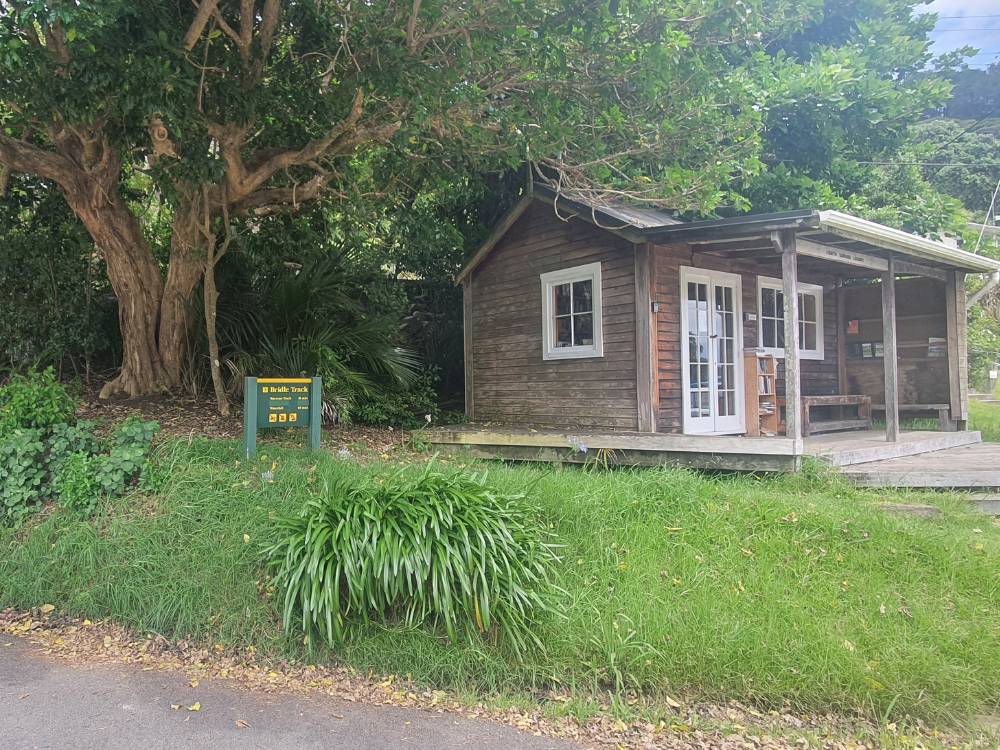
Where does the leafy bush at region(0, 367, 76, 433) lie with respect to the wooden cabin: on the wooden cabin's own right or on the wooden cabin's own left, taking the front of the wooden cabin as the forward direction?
on the wooden cabin's own right

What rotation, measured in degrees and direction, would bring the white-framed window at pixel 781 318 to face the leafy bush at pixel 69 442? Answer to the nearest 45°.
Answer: approximately 90° to its right

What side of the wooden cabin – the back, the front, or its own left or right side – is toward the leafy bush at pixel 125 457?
right

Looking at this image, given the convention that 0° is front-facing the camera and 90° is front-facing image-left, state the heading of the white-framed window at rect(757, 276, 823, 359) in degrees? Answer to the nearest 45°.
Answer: approximately 315°

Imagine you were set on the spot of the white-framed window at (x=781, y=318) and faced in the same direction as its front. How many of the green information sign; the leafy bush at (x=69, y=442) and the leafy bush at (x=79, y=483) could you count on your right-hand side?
3

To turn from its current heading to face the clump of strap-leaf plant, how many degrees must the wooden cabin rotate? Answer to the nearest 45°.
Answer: approximately 45° to its right

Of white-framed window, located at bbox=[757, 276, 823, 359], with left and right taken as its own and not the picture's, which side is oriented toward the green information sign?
right

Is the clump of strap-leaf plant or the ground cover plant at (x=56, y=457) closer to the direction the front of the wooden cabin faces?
the clump of strap-leaf plant

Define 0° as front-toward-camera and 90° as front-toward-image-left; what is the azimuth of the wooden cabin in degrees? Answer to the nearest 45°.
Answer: approximately 315°

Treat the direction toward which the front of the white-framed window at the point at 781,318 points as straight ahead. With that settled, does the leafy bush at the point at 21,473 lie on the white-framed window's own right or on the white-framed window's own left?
on the white-framed window's own right

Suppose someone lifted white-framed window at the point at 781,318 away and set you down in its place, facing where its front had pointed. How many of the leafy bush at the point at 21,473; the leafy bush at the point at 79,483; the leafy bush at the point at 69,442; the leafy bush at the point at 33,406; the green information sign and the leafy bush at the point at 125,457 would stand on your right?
6
